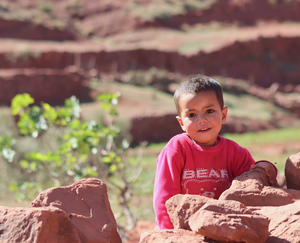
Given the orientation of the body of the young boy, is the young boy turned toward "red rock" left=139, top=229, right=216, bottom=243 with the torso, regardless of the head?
yes

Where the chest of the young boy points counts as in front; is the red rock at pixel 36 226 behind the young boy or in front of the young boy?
in front

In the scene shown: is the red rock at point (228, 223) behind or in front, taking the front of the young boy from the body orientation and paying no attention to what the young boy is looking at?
in front

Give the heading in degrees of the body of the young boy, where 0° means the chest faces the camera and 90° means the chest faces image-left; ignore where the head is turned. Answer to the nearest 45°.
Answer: approximately 0°

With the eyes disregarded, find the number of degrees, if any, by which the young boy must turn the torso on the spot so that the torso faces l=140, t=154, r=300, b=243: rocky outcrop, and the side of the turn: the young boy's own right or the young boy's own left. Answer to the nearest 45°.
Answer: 0° — they already face it

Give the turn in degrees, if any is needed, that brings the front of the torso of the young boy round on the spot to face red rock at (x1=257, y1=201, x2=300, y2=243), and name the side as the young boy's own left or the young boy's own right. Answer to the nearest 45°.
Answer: approximately 45° to the young boy's own left

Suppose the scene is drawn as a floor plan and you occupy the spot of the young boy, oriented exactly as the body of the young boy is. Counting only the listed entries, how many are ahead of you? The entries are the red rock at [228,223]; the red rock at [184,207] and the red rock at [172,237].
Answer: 3

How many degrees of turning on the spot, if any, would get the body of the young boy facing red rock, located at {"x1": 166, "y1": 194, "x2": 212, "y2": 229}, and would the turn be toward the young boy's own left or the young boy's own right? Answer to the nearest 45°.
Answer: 0° — they already face it

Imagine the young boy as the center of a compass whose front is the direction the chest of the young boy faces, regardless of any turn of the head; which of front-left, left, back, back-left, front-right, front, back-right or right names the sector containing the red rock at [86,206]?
front-right
